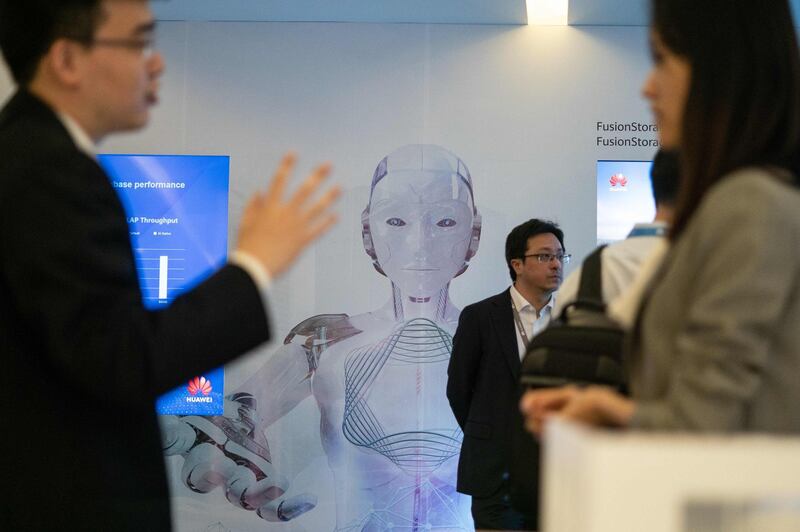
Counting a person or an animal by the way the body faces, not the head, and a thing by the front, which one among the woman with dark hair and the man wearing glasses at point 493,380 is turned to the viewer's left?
the woman with dark hair

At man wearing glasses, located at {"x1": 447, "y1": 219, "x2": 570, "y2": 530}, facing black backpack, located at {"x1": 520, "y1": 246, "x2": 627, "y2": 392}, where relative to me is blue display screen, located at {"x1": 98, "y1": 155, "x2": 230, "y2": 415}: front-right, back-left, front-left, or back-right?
back-right

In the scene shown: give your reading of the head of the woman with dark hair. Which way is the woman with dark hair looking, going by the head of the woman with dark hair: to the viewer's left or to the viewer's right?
to the viewer's left

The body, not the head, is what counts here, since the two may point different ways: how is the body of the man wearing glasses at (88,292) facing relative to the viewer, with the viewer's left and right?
facing to the right of the viewer

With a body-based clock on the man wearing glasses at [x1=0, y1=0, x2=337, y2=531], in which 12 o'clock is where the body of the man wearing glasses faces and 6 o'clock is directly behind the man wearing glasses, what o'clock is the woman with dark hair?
The woman with dark hair is roughly at 1 o'clock from the man wearing glasses.

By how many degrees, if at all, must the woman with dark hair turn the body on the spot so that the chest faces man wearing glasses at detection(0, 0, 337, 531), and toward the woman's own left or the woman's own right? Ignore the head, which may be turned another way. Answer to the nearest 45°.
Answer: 0° — they already face them

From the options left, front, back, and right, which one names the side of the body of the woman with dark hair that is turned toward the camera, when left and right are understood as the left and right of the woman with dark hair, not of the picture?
left

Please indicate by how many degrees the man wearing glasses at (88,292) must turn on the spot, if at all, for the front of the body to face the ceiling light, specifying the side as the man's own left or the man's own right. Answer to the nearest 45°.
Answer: approximately 45° to the man's own left

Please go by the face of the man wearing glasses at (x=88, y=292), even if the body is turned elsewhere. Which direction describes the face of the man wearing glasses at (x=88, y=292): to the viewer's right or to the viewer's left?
to the viewer's right

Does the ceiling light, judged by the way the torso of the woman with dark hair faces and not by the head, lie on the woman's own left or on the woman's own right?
on the woman's own right

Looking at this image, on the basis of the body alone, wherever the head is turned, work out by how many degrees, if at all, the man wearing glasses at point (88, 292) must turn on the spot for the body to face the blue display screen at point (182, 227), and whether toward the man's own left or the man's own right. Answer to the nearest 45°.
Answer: approximately 90° to the man's own left

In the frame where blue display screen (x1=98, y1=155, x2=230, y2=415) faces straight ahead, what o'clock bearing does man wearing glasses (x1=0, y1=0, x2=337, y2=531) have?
The man wearing glasses is roughly at 12 o'clock from the blue display screen.
